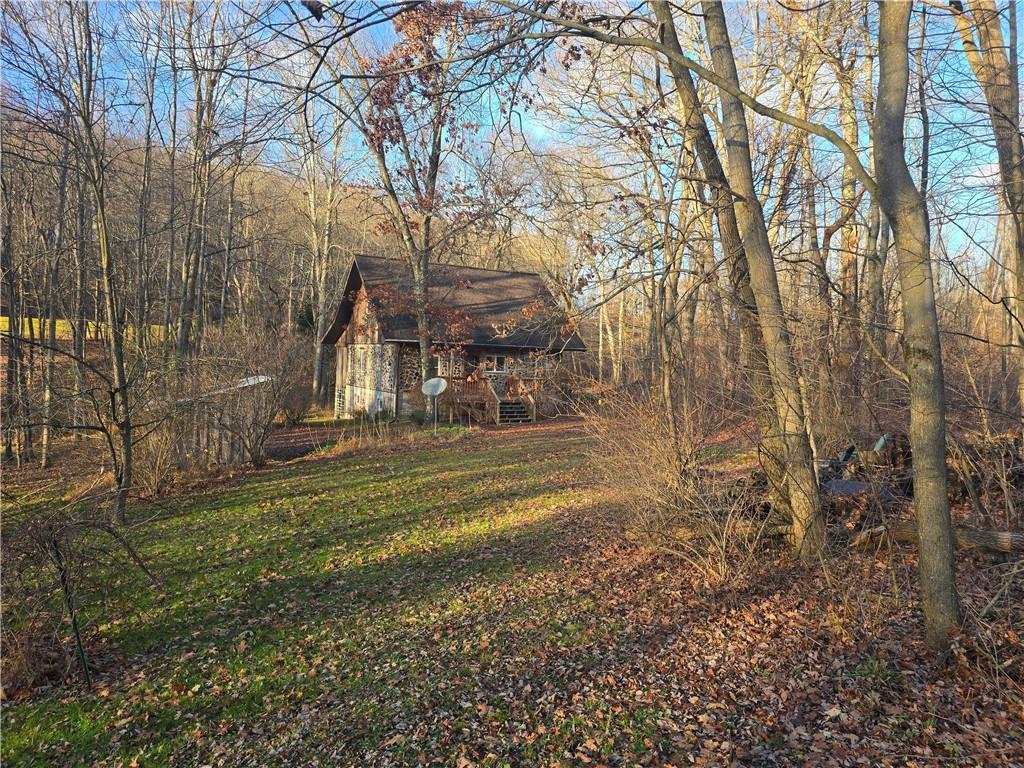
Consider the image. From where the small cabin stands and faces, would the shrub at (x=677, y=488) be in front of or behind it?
in front

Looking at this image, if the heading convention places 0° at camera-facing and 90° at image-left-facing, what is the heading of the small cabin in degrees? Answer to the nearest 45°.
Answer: approximately 315°
